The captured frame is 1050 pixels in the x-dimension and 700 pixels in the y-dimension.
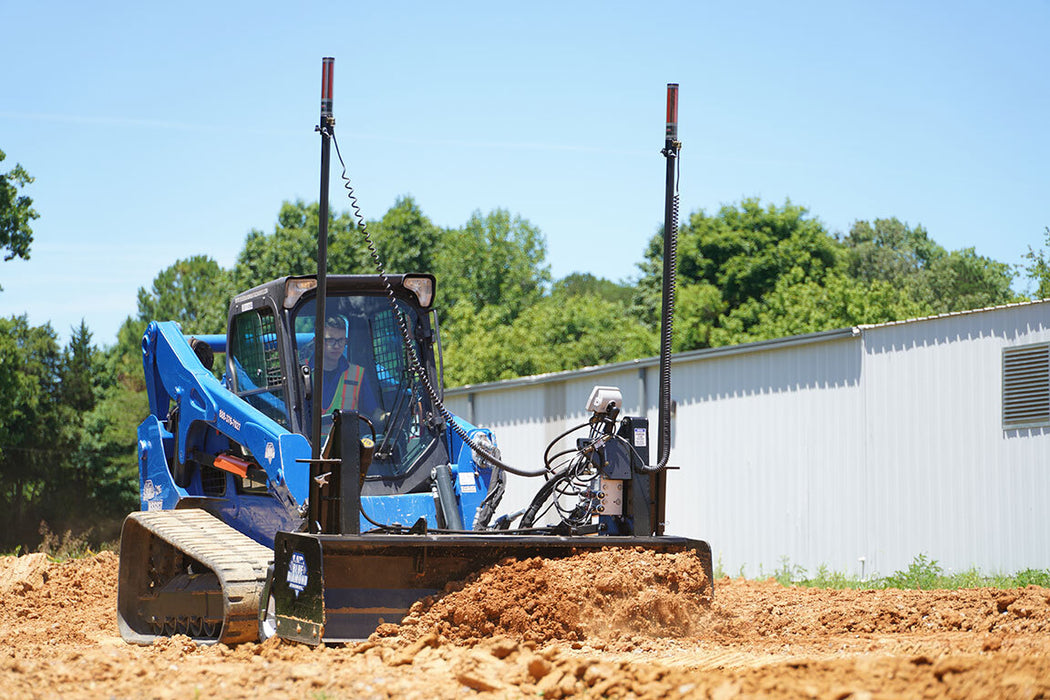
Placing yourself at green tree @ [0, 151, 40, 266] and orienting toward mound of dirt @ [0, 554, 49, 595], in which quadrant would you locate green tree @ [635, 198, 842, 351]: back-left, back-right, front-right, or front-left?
back-left

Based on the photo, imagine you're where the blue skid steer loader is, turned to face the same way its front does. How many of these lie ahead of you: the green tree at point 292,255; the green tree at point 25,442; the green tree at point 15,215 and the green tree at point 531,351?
0

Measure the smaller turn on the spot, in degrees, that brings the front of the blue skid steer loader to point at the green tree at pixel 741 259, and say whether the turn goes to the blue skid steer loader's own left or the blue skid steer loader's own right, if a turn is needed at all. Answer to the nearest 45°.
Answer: approximately 135° to the blue skid steer loader's own left

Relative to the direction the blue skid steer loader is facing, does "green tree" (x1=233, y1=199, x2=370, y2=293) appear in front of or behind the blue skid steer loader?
behind

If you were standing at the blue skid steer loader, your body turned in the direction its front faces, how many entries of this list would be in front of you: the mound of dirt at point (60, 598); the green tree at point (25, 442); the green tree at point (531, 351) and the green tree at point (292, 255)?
0

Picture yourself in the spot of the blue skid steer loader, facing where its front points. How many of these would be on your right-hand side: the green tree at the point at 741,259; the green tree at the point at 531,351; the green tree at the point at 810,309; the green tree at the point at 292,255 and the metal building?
0

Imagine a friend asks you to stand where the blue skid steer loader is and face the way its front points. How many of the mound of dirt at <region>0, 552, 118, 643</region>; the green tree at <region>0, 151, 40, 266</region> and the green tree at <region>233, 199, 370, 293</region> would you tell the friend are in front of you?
0

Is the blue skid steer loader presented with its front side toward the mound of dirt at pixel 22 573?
no

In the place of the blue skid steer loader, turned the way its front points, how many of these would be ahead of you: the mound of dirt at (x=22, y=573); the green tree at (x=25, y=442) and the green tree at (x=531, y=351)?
0

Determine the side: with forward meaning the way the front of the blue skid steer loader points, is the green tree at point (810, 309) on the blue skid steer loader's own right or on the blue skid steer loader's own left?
on the blue skid steer loader's own left

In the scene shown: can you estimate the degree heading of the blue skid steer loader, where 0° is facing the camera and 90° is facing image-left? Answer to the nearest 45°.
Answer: approximately 315°

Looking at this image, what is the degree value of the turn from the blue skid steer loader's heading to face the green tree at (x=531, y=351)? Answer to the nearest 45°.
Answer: approximately 135° to its left

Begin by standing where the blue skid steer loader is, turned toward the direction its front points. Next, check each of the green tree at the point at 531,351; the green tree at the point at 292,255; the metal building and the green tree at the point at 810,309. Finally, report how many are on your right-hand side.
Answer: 0

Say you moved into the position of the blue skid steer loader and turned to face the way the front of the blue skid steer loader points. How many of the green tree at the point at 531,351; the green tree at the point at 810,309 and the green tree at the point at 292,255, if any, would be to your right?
0

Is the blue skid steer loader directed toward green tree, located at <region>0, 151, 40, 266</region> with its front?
no

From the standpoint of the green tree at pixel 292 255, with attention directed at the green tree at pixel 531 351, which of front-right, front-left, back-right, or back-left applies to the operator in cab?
front-right

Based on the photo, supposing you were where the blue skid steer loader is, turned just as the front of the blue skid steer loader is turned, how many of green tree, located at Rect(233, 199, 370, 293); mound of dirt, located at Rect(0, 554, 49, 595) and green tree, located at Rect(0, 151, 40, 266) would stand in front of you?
0

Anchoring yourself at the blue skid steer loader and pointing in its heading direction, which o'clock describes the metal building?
The metal building is roughly at 9 o'clock from the blue skid steer loader.
